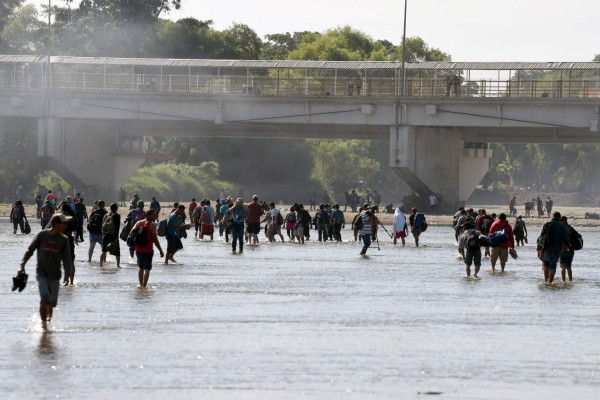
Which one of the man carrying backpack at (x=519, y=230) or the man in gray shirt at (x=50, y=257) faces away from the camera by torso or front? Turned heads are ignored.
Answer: the man carrying backpack

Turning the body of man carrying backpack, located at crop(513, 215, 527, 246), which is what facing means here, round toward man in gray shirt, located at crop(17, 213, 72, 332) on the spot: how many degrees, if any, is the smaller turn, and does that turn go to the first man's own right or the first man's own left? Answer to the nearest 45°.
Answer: approximately 180°

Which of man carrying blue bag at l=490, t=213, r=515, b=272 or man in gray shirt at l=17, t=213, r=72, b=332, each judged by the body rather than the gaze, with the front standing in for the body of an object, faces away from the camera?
the man carrying blue bag

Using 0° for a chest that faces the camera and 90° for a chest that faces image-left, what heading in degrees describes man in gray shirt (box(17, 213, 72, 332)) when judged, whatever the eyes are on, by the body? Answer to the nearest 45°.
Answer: approximately 0°

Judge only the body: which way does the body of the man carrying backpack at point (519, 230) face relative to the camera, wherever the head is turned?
away from the camera

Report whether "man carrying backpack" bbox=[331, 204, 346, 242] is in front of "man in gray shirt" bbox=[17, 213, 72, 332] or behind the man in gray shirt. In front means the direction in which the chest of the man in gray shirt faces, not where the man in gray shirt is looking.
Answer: behind

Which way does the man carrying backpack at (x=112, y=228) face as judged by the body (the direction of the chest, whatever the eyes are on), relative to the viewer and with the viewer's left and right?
facing away from the viewer and to the right of the viewer
